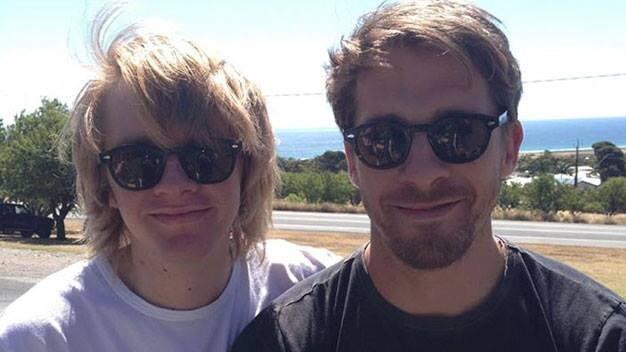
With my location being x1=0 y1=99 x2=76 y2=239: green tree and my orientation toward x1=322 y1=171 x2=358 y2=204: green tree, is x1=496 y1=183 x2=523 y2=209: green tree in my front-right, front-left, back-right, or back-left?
front-right

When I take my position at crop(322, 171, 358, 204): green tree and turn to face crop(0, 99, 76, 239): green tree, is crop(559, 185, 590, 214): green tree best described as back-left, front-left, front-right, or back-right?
back-left

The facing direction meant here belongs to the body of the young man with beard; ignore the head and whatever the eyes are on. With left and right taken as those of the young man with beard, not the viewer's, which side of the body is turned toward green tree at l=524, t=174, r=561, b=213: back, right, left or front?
back

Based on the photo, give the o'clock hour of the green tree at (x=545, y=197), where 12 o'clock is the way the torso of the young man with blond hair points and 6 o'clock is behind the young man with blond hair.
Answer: The green tree is roughly at 7 o'clock from the young man with blond hair.

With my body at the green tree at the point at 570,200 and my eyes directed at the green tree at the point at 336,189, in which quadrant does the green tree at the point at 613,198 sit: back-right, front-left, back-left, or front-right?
back-right

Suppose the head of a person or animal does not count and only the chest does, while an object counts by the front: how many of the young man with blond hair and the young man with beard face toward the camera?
2

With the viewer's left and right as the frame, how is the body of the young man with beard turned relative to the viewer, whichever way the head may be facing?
facing the viewer

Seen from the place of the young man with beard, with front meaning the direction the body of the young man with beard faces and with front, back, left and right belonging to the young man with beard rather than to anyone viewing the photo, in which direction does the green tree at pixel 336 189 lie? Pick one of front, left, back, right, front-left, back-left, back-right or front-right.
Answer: back

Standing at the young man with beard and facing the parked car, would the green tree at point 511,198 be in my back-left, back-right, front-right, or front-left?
front-right

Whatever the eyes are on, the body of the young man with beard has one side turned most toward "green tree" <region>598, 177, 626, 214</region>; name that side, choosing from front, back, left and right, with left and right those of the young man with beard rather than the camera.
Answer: back

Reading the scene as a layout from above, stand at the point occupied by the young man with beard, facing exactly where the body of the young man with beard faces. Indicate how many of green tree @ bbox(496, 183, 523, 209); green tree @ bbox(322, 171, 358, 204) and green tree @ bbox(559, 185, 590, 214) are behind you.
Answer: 3
